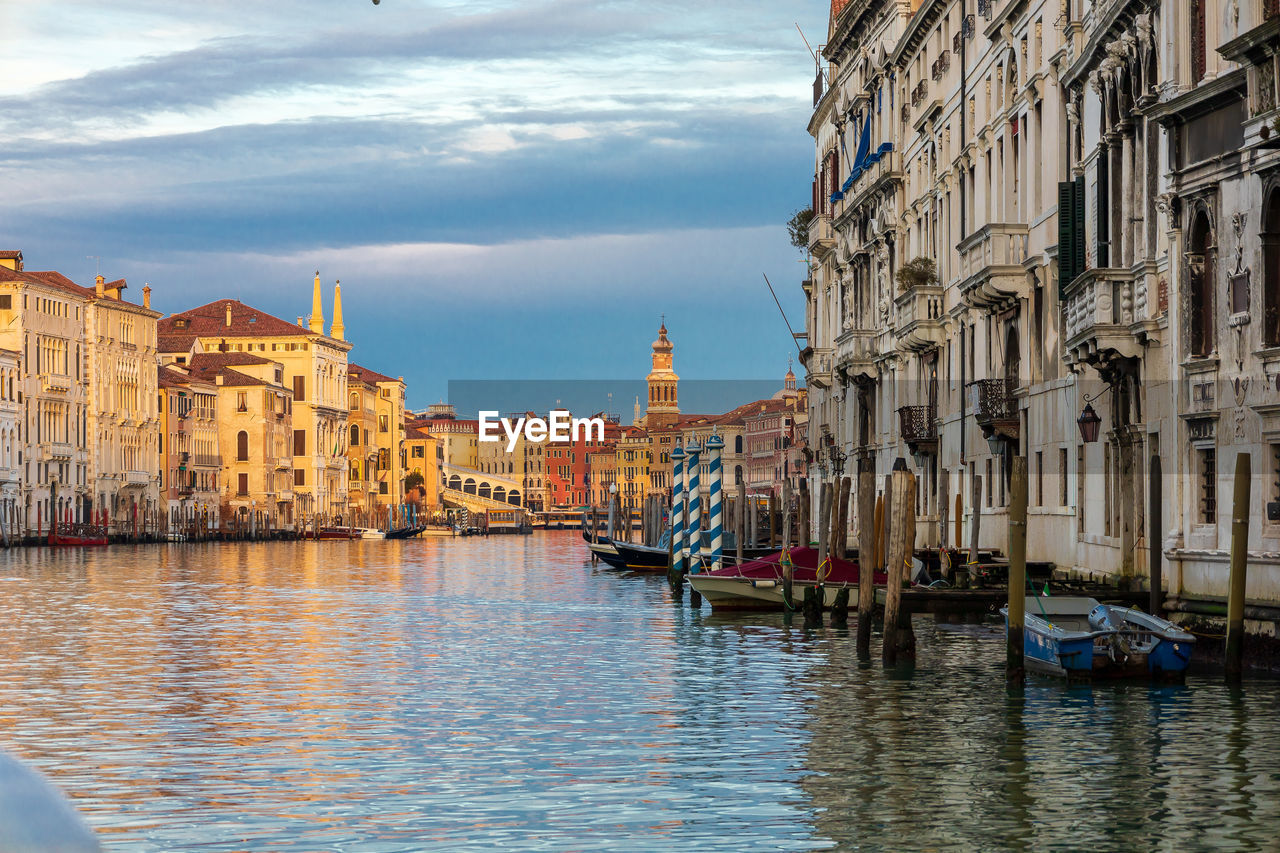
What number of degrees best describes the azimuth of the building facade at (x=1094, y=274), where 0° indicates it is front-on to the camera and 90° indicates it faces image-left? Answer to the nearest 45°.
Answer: approximately 45°

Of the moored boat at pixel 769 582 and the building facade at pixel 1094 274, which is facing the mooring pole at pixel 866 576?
the building facade

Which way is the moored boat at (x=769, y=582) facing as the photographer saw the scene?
facing to the left of the viewer

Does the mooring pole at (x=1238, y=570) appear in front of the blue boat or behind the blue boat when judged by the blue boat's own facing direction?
behind
